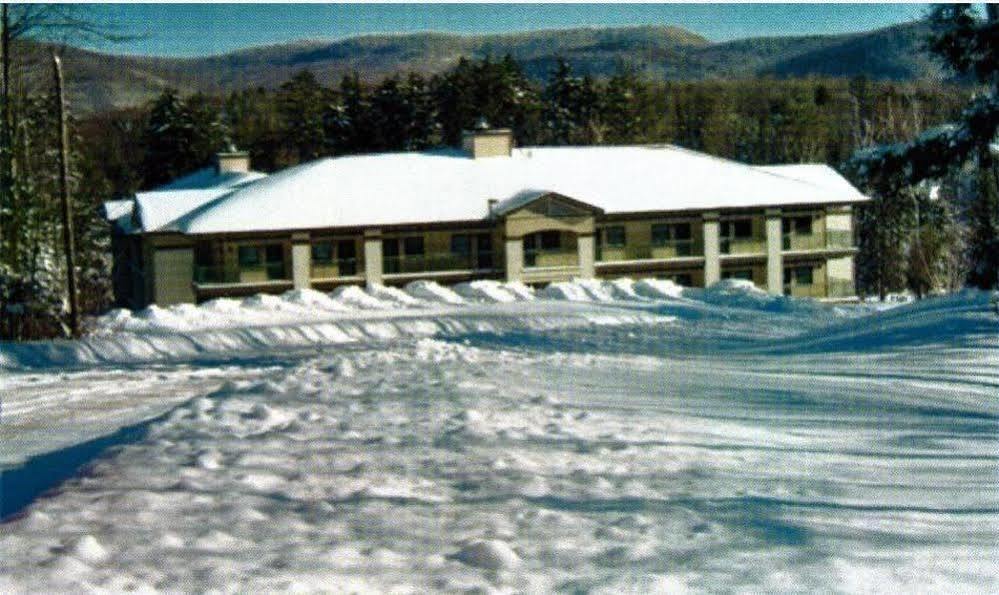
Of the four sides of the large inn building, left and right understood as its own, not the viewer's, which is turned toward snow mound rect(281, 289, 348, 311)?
front

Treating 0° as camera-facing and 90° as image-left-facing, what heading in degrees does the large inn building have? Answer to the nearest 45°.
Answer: approximately 0°

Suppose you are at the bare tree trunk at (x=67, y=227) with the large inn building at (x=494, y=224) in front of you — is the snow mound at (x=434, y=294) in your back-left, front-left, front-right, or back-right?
front-right

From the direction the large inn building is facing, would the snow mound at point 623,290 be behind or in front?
in front

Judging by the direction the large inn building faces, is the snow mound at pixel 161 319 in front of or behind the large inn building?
in front

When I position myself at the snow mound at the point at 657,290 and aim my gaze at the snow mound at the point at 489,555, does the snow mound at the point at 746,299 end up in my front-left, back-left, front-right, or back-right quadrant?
front-left

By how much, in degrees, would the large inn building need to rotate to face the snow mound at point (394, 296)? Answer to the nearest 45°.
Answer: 0° — it already faces it

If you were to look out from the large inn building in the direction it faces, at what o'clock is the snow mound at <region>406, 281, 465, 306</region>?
The snow mound is roughly at 12 o'clock from the large inn building.

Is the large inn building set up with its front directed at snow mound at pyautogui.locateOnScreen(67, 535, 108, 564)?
yes

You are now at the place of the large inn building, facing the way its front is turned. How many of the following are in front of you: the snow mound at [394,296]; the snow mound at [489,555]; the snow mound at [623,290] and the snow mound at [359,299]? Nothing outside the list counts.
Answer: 4

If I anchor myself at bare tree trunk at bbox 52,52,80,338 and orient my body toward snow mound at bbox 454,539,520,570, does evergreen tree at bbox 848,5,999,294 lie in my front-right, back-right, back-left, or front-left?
front-left

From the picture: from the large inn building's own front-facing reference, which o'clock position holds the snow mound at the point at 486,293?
The snow mound is roughly at 12 o'clock from the large inn building.

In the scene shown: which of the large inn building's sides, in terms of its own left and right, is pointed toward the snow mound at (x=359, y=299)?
front

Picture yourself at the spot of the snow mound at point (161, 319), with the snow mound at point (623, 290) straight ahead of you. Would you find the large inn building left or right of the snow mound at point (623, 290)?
left

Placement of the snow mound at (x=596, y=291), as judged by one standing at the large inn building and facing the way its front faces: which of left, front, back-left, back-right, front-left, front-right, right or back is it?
front

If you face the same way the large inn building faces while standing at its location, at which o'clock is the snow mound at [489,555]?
The snow mound is roughly at 12 o'clock from the large inn building.
